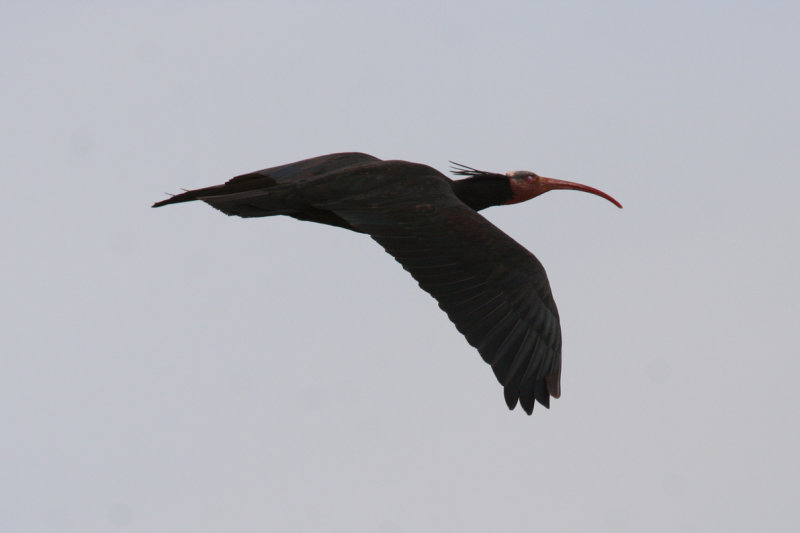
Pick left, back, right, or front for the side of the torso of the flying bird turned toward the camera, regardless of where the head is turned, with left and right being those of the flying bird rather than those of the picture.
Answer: right
